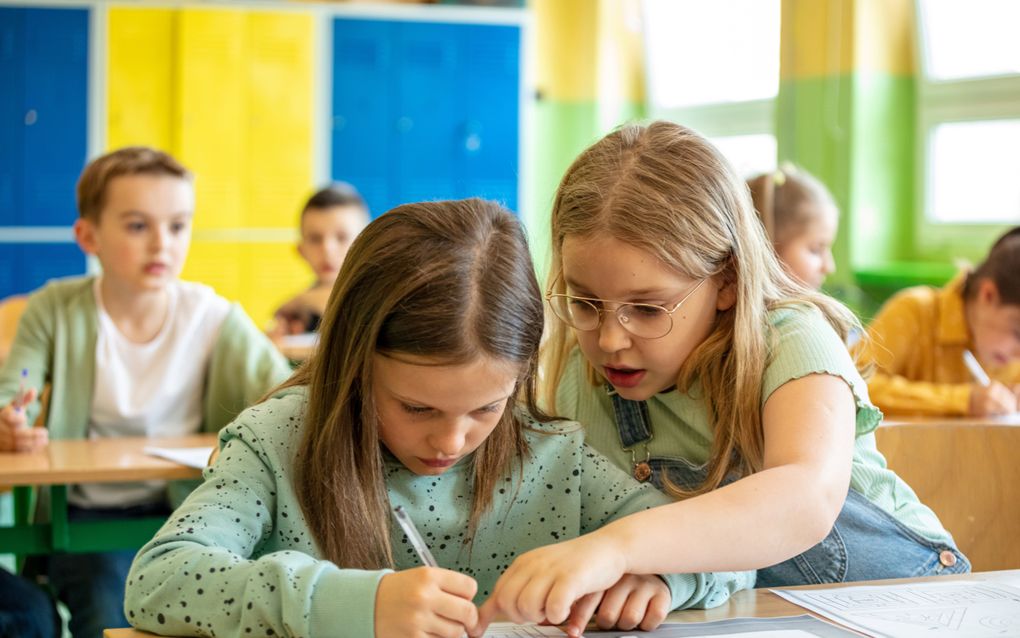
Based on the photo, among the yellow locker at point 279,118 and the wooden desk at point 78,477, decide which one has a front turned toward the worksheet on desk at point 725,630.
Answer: the yellow locker

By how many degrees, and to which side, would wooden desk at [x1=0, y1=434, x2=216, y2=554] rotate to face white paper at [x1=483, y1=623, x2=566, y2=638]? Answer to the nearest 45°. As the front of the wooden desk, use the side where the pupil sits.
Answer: approximately 180°

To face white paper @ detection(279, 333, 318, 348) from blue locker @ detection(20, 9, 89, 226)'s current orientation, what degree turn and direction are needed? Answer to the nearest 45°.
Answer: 0° — it already faces it

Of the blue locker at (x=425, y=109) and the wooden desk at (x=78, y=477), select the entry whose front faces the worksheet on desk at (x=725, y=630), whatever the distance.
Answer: the blue locker

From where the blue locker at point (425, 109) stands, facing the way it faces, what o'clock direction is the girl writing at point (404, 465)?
The girl writing is roughly at 12 o'clock from the blue locker.

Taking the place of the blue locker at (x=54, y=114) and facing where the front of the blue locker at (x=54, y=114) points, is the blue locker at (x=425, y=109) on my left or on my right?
on my left

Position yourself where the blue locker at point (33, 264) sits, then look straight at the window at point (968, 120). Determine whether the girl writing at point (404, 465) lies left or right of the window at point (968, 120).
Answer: right

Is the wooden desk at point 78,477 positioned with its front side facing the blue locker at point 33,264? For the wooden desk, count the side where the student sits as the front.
yes

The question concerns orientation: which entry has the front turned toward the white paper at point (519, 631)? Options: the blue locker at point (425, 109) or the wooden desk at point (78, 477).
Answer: the blue locker
